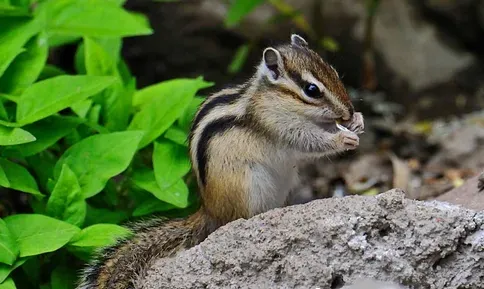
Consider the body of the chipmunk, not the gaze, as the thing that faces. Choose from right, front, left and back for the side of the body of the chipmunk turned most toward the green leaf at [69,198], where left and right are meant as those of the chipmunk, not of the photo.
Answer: back

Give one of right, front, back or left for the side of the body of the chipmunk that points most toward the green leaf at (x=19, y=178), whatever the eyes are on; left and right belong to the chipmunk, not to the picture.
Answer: back

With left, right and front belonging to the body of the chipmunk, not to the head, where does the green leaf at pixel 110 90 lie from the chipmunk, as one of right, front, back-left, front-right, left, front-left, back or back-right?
back-left

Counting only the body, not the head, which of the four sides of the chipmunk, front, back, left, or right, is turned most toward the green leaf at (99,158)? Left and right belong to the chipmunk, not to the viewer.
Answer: back

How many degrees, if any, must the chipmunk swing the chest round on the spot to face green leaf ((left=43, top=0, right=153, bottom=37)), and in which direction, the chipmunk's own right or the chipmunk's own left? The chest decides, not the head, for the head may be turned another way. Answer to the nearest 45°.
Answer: approximately 135° to the chipmunk's own left

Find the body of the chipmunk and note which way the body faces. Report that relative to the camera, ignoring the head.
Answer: to the viewer's right

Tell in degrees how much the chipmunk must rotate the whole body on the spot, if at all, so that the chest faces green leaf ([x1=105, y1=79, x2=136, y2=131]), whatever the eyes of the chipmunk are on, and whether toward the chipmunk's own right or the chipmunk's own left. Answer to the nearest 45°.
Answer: approximately 135° to the chipmunk's own left

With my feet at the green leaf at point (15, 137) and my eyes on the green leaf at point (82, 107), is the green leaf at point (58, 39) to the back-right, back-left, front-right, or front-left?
front-left

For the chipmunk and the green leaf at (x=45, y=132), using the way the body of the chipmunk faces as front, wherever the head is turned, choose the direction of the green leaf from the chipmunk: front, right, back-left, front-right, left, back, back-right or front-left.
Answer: back

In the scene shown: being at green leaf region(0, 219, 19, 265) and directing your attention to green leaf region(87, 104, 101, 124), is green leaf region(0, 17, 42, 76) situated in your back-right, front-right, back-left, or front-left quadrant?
front-left

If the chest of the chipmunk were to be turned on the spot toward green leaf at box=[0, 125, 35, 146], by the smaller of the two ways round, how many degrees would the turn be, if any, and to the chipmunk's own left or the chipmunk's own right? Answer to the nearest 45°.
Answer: approximately 180°

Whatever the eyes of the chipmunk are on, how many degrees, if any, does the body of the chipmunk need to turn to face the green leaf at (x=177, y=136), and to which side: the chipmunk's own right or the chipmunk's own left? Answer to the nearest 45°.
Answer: approximately 135° to the chipmunk's own left
